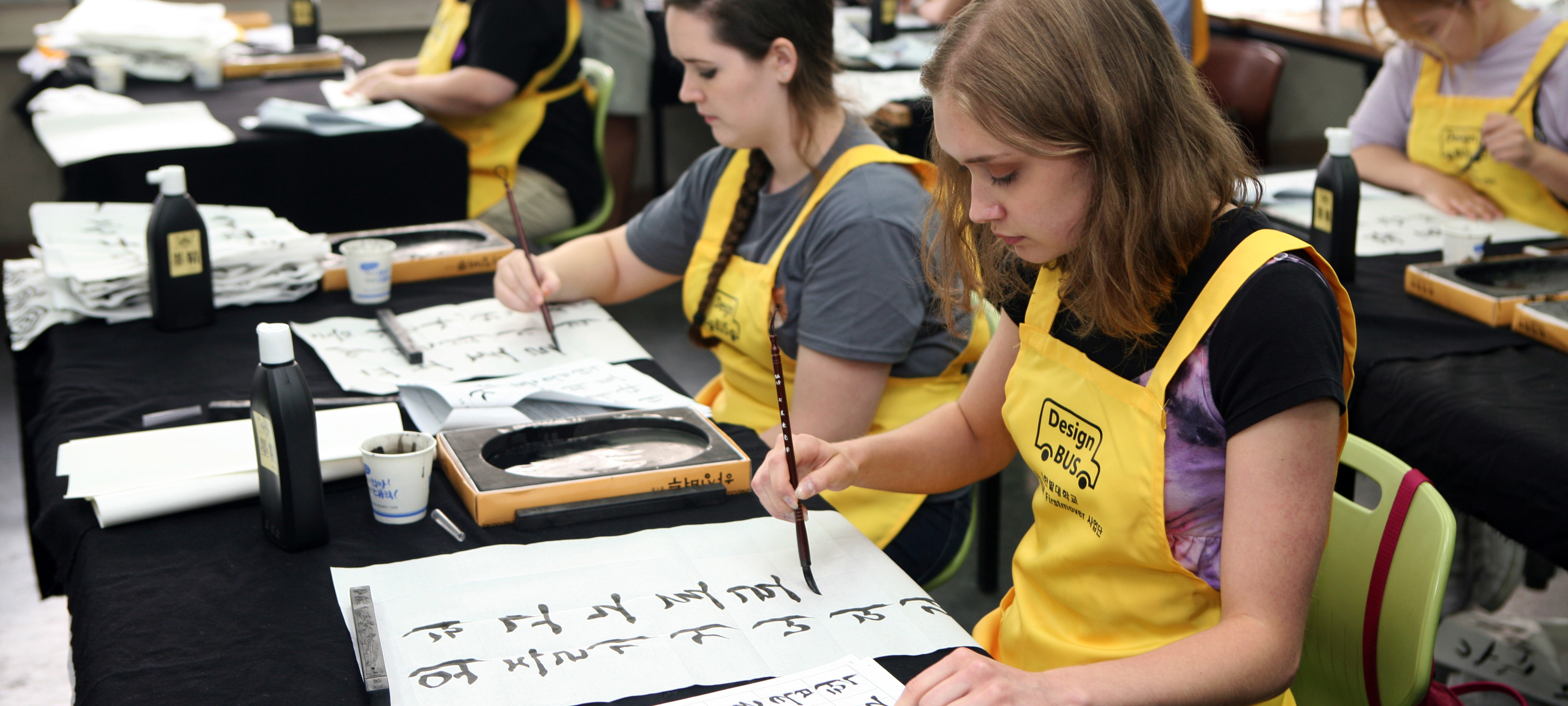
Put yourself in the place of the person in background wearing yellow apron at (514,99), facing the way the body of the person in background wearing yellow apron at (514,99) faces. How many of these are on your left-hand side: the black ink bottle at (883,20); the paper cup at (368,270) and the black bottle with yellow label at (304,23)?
1

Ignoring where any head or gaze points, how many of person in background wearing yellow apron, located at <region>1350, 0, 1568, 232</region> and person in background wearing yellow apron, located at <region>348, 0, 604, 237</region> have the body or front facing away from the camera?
0

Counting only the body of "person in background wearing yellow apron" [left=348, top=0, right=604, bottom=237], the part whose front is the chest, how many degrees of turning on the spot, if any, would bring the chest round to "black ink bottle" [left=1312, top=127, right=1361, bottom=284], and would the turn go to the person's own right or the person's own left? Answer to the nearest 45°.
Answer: approximately 135° to the person's own left

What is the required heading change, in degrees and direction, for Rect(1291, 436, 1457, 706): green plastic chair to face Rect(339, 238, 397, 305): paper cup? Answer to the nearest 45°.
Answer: approximately 45° to its right

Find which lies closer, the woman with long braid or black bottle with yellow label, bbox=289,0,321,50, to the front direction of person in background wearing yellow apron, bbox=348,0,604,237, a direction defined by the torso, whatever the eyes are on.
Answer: the black bottle with yellow label

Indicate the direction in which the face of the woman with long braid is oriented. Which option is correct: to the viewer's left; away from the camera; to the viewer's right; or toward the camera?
to the viewer's left

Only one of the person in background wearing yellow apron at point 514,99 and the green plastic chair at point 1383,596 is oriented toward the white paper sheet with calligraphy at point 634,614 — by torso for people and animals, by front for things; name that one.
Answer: the green plastic chair

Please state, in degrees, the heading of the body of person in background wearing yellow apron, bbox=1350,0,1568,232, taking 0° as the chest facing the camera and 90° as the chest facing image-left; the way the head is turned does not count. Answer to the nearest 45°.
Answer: approximately 45°

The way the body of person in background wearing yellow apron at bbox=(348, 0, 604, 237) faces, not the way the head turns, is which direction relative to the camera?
to the viewer's left

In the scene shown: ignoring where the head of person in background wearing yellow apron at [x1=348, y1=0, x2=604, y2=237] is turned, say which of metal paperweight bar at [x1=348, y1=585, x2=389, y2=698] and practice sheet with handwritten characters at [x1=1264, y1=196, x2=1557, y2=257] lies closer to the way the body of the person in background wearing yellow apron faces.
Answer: the metal paperweight bar

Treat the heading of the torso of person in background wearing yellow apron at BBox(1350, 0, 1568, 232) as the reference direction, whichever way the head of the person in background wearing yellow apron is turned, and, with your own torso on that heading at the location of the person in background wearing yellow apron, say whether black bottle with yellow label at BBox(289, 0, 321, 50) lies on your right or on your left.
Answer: on your right
